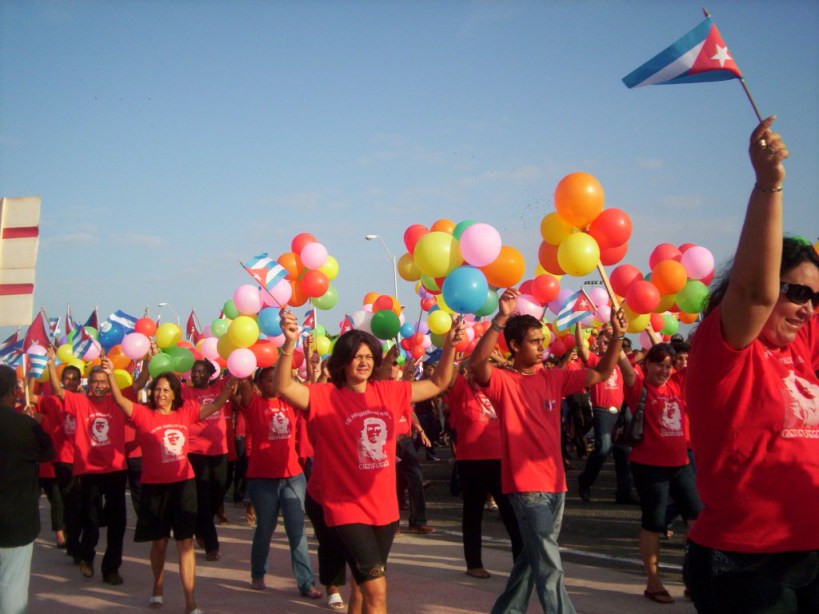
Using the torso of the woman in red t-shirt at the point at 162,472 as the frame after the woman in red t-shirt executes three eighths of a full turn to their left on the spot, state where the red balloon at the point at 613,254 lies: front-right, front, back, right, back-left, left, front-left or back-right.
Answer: front-right

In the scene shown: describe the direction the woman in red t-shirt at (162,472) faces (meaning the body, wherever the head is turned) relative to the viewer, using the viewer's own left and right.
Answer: facing the viewer

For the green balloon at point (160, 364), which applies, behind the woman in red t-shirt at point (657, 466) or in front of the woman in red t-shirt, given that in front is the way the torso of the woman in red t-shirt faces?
behind

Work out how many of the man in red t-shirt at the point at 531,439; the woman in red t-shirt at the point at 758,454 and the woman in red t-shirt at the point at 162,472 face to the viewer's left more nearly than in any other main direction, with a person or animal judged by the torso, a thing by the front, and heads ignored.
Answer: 0

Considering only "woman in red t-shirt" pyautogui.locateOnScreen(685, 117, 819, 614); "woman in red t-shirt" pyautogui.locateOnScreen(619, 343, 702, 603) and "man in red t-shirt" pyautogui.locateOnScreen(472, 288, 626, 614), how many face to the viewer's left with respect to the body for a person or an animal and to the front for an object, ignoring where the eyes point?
0

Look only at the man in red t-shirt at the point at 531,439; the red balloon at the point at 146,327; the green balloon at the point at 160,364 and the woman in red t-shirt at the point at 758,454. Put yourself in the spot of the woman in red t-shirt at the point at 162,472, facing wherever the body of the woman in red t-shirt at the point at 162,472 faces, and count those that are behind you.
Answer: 2

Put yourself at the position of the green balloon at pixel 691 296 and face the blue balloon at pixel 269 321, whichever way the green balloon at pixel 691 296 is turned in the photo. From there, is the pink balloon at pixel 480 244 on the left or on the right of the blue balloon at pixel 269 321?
left

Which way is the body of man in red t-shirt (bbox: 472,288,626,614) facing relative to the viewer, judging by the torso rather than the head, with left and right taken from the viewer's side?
facing the viewer and to the right of the viewer

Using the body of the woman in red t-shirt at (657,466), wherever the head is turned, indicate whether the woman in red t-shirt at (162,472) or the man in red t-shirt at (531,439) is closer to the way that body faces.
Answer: the man in red t-shirt

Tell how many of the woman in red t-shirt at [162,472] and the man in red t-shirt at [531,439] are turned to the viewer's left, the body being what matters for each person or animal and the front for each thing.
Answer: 0

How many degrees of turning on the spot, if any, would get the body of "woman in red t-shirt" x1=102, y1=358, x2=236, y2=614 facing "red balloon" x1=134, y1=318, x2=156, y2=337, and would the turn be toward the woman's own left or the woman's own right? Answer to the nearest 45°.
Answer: approximately 180°
